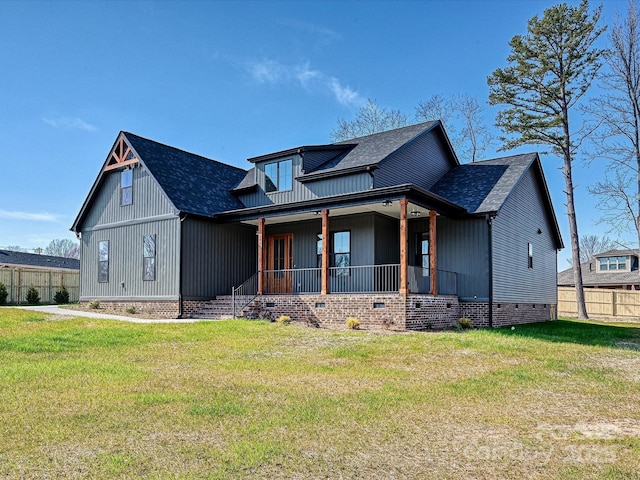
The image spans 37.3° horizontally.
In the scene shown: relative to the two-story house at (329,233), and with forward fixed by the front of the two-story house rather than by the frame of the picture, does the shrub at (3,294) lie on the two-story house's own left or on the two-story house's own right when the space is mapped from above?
on the two-story house's own right

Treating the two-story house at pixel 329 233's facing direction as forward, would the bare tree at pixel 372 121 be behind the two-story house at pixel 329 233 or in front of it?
behind

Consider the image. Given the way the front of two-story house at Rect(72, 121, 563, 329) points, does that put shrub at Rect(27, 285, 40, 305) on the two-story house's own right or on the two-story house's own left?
on the two-story house's own right

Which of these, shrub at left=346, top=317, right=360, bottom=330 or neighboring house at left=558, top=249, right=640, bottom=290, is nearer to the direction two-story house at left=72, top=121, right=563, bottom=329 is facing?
the shrub

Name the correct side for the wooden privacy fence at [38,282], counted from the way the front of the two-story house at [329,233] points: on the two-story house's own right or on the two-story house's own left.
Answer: on the two-story house's own right

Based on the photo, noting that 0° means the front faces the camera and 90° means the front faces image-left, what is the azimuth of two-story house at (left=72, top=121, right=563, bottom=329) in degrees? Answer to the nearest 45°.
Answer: approximately 45°

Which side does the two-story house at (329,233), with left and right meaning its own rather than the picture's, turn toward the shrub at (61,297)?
right

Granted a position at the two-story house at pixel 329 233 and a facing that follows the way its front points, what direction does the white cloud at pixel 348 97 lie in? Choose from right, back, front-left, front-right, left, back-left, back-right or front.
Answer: back-right
